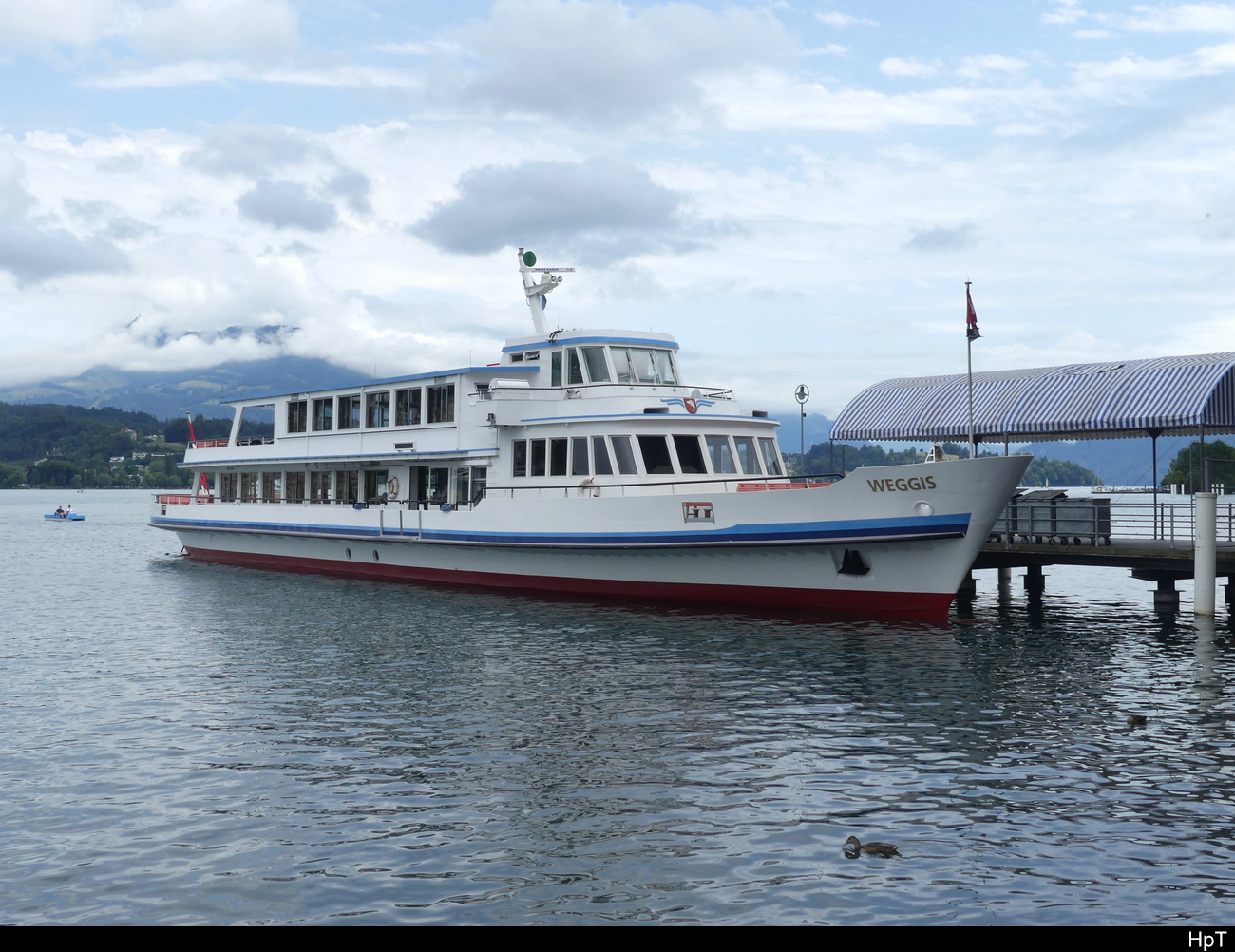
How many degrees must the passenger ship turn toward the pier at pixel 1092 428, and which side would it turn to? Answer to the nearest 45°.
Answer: approximately 45° to its left

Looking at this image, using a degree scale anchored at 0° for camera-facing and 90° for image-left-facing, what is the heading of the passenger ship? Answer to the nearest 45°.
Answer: approximately 315°

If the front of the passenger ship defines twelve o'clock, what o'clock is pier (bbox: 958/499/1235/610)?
The pier is roughly at 11 o'clock from the passenger ship.
